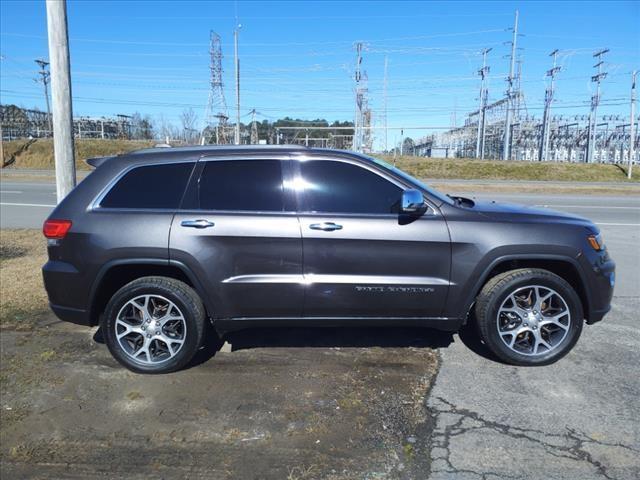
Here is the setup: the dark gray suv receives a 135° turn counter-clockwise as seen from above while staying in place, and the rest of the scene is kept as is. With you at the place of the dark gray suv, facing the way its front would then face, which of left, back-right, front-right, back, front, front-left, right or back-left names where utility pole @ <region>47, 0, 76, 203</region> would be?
front

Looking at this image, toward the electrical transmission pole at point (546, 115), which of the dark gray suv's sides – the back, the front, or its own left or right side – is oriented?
left

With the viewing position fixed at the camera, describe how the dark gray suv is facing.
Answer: facing to the right of the viewer
